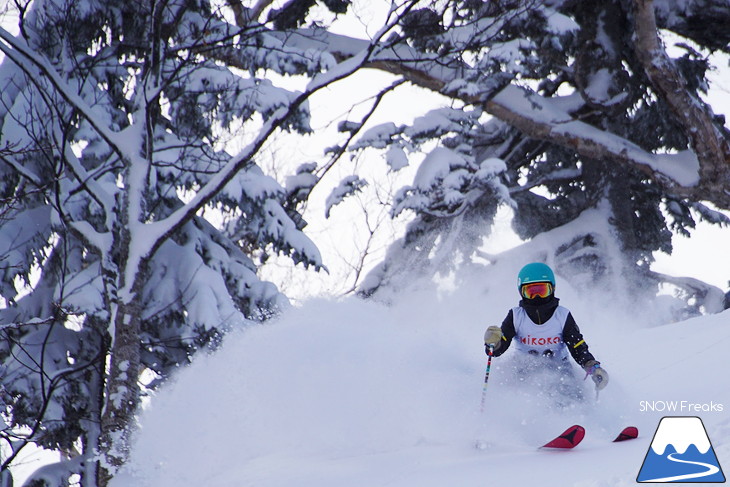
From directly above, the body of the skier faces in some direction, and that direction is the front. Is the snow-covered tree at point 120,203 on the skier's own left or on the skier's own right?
on the skier's own right

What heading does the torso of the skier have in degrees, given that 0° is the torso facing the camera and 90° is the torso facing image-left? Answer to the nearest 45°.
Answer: approximately 0°

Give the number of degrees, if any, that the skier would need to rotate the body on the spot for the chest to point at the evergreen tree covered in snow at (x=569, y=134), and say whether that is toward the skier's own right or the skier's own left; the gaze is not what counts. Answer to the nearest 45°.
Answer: approximately 180°
